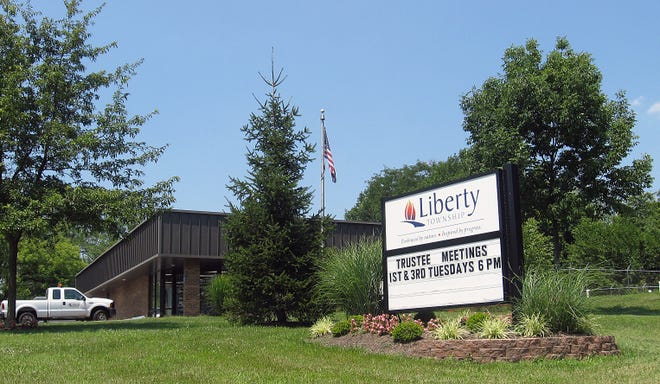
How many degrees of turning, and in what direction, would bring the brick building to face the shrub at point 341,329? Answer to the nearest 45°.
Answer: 0° — it already faces it

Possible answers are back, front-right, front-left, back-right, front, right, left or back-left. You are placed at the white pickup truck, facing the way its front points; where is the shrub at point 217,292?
front-right

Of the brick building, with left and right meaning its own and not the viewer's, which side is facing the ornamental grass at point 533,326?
front

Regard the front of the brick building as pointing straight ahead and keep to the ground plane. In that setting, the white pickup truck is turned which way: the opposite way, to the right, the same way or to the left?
to the left

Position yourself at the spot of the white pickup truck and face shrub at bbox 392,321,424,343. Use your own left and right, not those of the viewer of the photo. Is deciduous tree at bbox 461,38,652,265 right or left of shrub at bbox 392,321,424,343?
left

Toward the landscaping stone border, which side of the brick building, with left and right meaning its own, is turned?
front

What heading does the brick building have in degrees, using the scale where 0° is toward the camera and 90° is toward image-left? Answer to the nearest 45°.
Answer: approximately 0°

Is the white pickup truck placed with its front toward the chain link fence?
yes

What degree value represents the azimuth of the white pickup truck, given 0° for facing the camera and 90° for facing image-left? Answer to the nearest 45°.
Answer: approximately 270°
